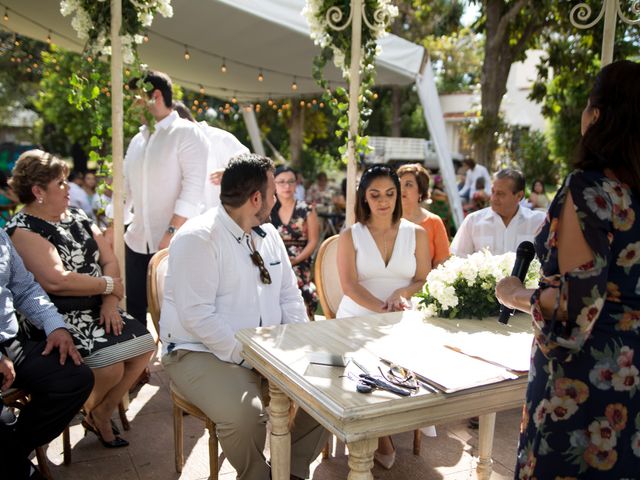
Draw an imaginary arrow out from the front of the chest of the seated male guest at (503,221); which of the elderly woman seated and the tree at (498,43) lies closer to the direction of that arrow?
the elderly woman seated

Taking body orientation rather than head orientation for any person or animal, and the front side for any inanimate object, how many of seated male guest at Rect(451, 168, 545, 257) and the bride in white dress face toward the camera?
2

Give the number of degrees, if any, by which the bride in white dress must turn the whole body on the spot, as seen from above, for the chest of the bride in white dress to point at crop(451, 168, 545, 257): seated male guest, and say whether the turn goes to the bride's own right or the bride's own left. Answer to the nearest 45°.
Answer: approximately 135° to the bride's own left

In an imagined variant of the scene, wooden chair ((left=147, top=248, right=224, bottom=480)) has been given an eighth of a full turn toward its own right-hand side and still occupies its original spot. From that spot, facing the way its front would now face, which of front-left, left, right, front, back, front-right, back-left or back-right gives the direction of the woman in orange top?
back-left

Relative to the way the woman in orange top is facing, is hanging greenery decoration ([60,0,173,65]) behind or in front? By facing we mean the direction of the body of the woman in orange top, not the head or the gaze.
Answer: in front

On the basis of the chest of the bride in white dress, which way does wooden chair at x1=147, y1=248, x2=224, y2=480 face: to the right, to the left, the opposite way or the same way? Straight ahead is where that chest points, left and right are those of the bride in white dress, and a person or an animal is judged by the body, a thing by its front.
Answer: to the left

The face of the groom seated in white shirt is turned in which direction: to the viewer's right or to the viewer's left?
to the viewer's right

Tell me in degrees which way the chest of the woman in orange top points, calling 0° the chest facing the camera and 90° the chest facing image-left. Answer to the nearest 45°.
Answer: approximately 45°

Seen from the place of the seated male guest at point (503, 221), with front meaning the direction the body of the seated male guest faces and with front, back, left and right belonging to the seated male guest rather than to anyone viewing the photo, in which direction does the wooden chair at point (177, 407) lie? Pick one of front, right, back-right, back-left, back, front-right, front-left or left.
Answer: front-right

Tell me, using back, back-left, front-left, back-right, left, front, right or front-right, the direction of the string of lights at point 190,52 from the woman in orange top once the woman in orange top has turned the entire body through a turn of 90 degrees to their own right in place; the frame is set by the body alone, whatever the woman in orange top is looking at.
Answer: front

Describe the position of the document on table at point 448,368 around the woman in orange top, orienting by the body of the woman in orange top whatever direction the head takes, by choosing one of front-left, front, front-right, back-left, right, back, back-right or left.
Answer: front-left

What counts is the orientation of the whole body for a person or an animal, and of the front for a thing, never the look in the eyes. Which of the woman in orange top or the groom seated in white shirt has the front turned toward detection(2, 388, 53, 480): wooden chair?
the woman in orange top

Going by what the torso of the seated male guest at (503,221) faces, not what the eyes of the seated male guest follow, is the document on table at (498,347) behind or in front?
in front
